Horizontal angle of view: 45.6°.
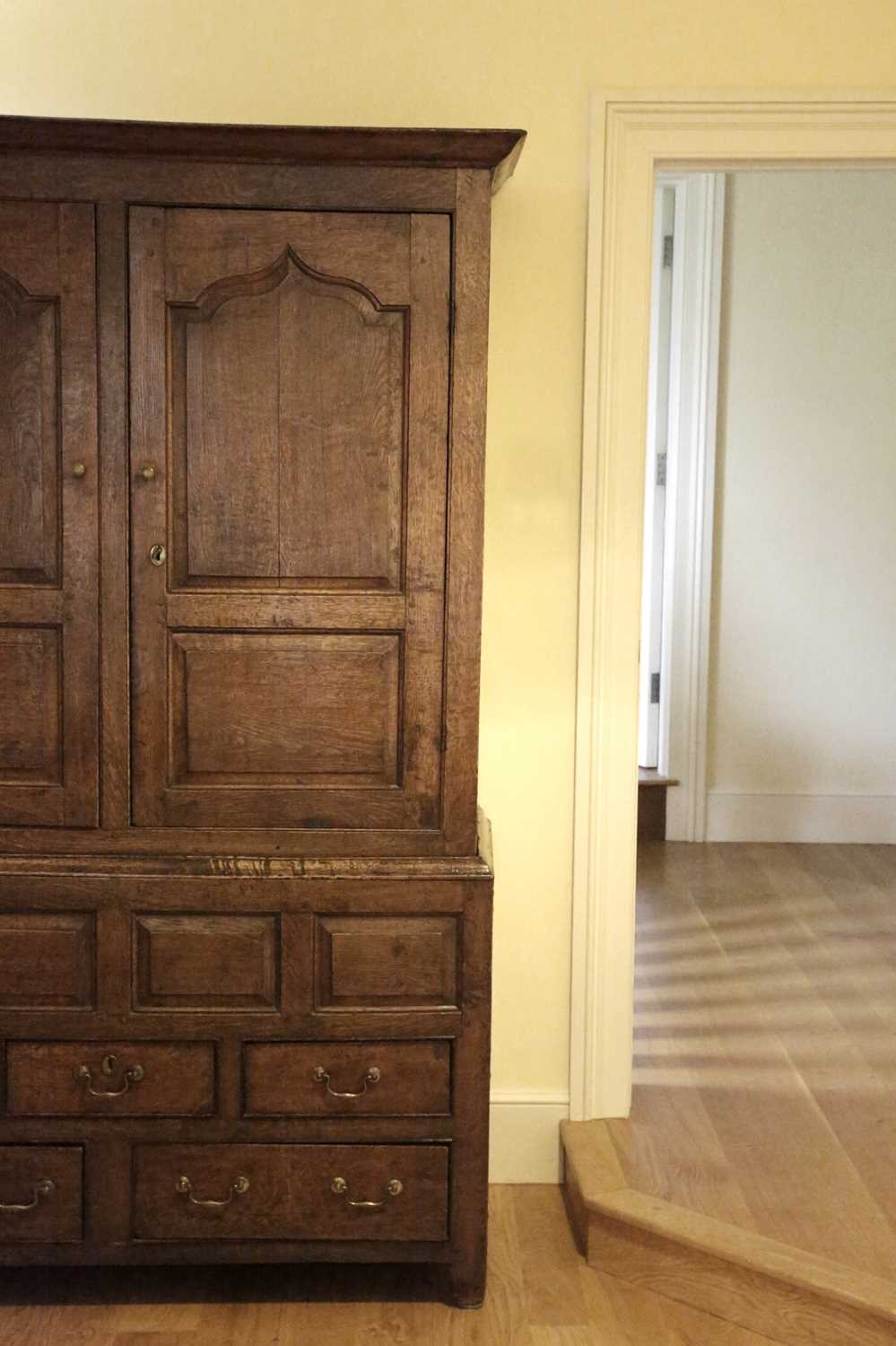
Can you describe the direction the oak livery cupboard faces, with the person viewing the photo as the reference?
facing the viewer
